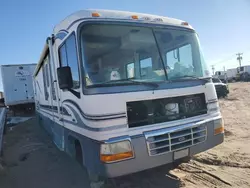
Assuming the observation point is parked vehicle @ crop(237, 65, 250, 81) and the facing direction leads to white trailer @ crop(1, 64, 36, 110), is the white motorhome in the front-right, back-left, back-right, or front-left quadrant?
front-left

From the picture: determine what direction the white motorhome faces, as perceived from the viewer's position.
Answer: facing the viewer and to the right of the viewer

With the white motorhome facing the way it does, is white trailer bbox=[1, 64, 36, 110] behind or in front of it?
behind

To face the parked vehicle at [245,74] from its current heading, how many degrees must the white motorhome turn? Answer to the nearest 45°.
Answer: approximately 90° to its left

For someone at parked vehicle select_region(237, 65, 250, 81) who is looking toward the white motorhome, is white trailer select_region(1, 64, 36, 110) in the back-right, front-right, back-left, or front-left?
front-right
